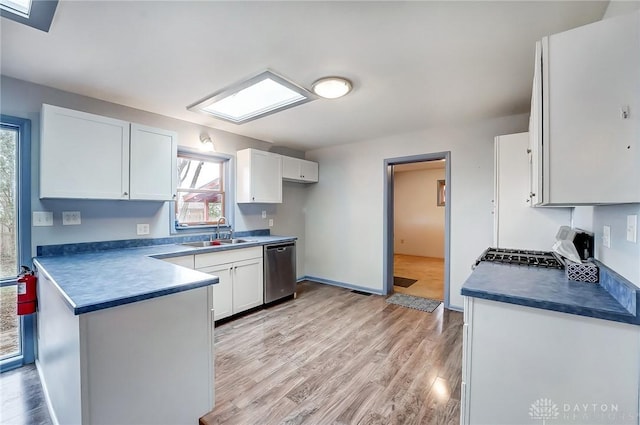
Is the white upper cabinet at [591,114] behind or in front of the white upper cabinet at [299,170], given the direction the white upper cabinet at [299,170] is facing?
in front

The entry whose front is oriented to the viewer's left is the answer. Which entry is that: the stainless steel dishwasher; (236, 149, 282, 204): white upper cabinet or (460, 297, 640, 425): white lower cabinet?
the white lower cabinet

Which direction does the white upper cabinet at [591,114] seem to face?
to the viewer's left

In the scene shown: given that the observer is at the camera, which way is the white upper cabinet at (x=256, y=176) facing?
facing the viewer and to the right of the viewer

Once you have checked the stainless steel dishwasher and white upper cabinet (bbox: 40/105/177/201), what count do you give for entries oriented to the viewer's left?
0

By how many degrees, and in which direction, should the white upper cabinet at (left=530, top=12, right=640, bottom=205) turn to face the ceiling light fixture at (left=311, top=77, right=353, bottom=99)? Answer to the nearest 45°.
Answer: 0° — it already faces it

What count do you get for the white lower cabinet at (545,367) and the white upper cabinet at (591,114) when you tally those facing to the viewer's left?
2

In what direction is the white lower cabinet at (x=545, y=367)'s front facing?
to the viewer's left

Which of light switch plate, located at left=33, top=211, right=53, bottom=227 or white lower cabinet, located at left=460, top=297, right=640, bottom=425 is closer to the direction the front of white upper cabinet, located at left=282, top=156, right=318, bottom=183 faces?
the white lower cabinet

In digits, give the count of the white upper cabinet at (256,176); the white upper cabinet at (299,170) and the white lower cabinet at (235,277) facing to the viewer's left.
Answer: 0

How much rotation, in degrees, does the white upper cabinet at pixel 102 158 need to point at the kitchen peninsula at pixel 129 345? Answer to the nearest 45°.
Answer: approximately 45° to its right
